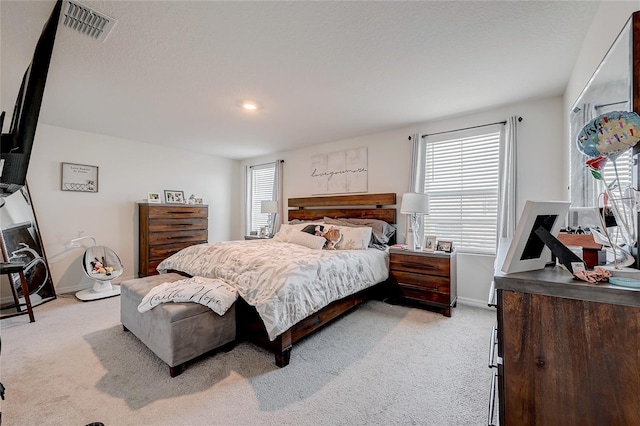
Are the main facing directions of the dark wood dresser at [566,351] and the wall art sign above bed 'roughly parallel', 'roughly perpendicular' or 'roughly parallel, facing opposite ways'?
roughly perpendicular

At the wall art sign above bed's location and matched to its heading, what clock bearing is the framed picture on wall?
The framed picture on wall is roughly at 1 o'clock from the wall art sign above bed.

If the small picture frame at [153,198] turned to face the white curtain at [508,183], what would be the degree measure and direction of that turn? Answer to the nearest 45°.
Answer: approximately 45° to its left

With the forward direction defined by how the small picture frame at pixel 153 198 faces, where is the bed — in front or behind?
in front

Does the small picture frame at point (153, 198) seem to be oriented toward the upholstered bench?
yes

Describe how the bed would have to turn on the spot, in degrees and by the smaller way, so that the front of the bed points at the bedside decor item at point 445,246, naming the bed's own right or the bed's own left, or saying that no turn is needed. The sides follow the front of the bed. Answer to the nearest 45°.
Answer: approximately 135° to the bed's own left

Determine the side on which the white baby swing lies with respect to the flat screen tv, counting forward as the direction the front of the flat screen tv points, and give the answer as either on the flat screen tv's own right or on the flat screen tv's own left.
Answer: on the flat screen tv's own left

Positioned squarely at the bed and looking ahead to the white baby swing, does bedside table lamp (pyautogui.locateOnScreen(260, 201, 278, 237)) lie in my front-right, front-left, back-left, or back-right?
front-right

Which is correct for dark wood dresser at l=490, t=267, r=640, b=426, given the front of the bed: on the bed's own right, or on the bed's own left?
on the bed's own left

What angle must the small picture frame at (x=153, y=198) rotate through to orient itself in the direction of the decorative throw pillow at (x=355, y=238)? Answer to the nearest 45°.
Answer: approximately 45° to its left

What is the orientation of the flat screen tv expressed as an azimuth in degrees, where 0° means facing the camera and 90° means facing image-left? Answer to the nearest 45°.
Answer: approximately 270°

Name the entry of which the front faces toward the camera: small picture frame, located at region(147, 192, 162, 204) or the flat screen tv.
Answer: the small picture frame

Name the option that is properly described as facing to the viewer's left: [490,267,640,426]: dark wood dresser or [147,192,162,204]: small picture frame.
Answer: the dark wood dresser

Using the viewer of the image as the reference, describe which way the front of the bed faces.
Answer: facing the viewer and to the left of the viewer

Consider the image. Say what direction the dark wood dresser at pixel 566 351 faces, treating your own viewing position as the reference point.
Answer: facing to the left of the viewer
